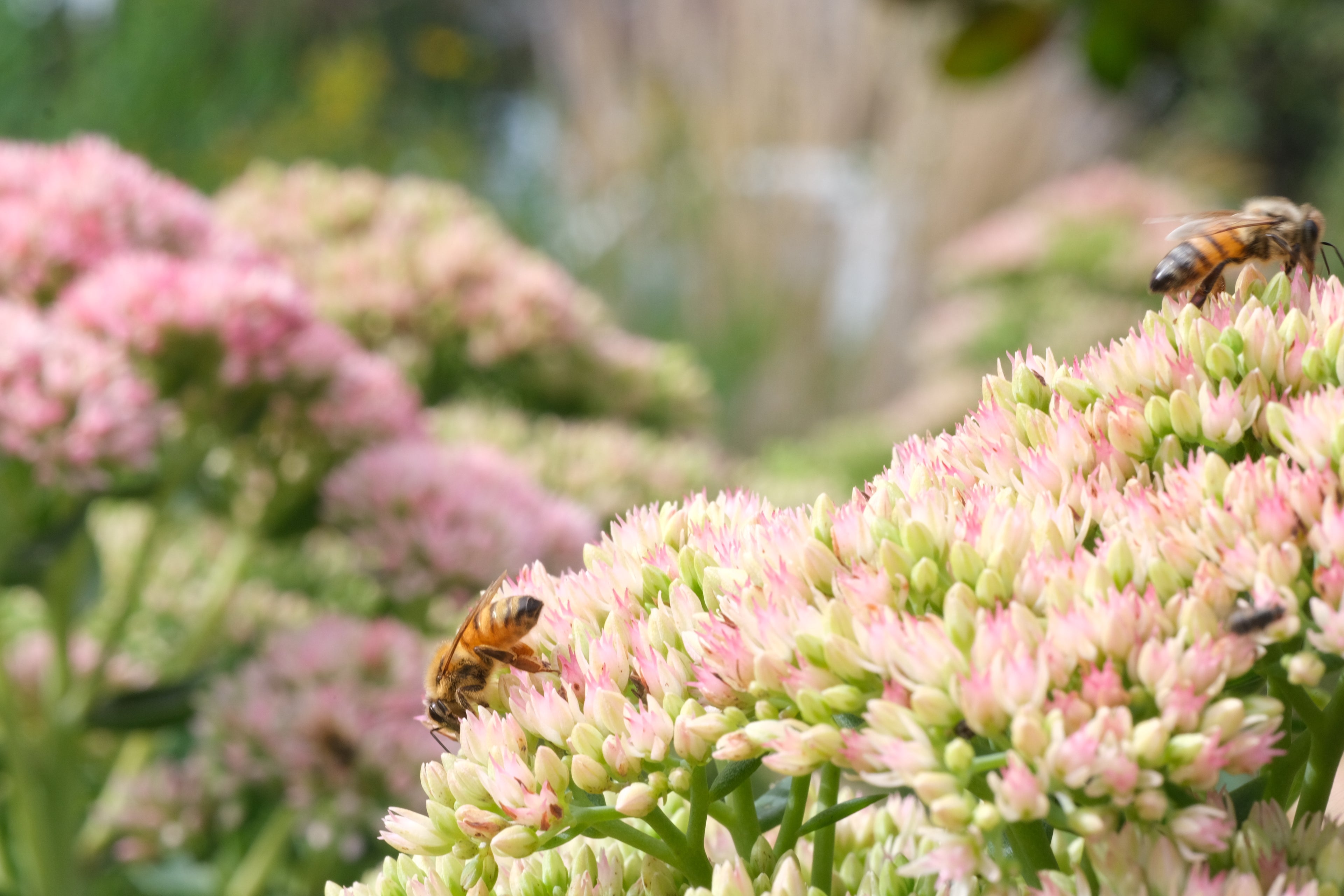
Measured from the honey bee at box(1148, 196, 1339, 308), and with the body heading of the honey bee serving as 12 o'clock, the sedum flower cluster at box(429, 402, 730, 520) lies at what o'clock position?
The sedum flower cluster is roughly at 7 o'clock from the honey bee.

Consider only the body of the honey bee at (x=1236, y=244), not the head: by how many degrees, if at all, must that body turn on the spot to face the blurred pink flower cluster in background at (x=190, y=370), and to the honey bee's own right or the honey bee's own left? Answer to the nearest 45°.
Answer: approximately 180°

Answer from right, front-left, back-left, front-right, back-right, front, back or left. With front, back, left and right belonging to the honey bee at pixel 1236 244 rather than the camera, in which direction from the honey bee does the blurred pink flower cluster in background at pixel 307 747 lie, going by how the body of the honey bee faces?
back

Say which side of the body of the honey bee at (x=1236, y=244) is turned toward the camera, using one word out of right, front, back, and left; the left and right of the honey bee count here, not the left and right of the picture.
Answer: right

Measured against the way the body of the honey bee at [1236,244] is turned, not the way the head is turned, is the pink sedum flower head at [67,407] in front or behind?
behind

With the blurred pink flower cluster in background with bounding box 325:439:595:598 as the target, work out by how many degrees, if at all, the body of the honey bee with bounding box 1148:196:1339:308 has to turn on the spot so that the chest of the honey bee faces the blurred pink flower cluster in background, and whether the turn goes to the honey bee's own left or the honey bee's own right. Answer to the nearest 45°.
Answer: approximately 180°

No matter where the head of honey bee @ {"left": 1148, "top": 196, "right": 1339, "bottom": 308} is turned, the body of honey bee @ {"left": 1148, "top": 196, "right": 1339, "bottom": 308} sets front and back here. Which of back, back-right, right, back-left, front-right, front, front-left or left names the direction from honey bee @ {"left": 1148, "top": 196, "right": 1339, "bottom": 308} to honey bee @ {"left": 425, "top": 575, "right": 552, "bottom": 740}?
back-right
